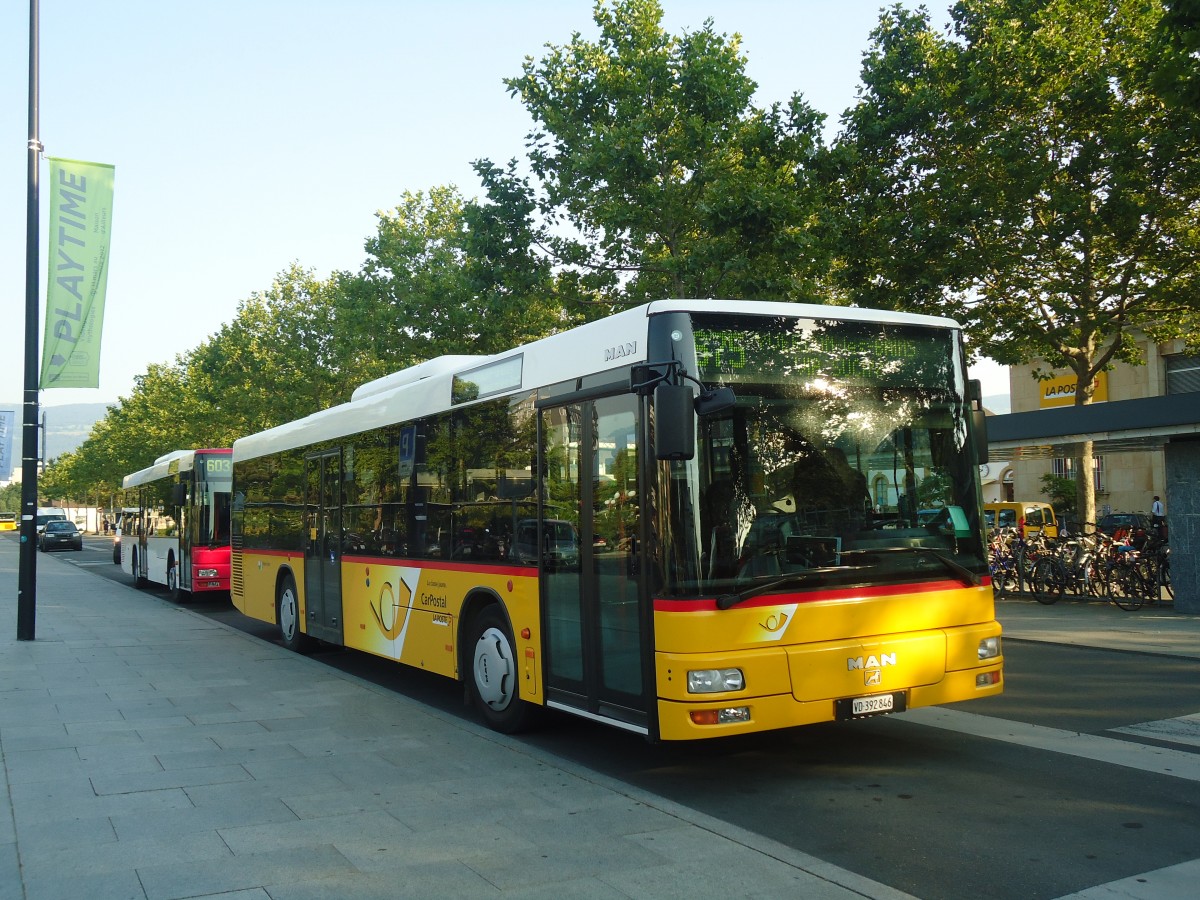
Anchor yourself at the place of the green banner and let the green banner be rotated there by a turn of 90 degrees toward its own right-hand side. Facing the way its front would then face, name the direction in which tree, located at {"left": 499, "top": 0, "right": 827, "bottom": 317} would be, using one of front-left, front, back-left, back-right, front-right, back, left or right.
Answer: back

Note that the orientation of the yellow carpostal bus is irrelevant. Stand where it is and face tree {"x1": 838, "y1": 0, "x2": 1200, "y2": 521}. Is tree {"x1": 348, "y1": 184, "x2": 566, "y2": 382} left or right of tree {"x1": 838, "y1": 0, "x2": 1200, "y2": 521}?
left

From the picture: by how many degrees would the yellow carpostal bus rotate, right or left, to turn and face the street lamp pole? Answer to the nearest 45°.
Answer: approximately 180°

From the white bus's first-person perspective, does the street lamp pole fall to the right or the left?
on its right

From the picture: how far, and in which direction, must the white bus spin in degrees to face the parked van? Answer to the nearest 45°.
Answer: approximately 45° to its left

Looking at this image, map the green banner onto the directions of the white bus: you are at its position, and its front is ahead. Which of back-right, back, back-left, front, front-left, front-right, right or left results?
front-right

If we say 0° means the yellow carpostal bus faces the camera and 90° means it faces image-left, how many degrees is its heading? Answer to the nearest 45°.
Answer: approximately 315°

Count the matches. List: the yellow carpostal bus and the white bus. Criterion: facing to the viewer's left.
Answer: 0

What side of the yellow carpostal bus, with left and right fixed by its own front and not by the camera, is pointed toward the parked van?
left

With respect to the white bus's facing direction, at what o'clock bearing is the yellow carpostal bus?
The yellow carpostal bus is roughly at 1 o'clock from the white bus.

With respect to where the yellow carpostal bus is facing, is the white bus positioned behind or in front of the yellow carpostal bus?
behind

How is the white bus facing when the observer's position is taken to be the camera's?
facing the viewer and to the right of the viewer

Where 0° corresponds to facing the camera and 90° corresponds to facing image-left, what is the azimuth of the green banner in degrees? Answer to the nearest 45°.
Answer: approximately 0°

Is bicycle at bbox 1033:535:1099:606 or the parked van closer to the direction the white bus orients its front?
the bicycle
